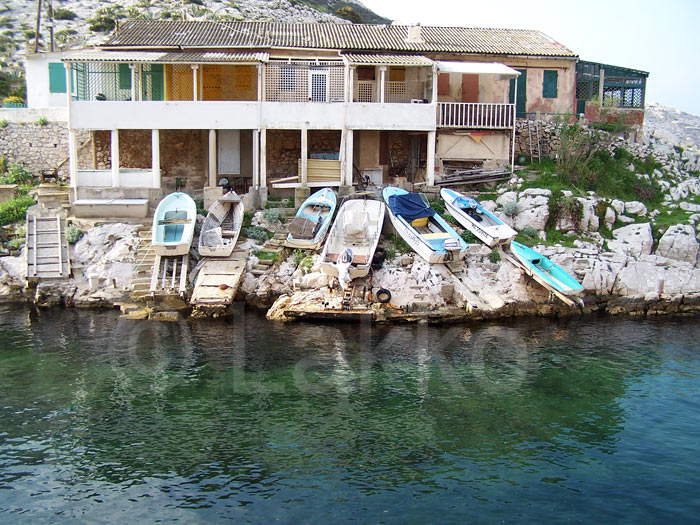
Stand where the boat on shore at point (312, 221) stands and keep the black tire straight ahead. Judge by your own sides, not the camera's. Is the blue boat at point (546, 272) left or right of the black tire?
left

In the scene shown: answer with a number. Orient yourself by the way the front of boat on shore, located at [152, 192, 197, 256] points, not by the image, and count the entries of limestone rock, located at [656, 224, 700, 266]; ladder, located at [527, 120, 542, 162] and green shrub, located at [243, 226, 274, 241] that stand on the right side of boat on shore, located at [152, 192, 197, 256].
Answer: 3

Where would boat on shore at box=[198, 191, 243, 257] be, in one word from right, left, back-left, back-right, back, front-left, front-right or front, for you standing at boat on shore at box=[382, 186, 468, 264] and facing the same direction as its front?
front-left

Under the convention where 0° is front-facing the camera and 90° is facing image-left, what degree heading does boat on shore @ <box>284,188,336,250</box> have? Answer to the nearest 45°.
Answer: approximately 225°

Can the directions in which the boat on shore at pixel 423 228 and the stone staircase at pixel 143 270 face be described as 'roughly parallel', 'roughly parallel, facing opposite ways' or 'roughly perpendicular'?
roughly parallel, facing opposite ways

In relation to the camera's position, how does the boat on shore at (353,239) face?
facing away from the viewer

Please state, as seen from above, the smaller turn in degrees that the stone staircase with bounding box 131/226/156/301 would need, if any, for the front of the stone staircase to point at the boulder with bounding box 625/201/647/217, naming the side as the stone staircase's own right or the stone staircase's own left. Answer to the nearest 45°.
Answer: approximately 90° to the stone staircase's own left

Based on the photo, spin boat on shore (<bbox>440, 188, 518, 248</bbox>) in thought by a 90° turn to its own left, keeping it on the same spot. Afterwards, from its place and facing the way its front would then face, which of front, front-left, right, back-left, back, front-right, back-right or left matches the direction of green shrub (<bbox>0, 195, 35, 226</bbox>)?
front-right

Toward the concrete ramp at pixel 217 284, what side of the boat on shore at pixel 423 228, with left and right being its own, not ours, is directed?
left

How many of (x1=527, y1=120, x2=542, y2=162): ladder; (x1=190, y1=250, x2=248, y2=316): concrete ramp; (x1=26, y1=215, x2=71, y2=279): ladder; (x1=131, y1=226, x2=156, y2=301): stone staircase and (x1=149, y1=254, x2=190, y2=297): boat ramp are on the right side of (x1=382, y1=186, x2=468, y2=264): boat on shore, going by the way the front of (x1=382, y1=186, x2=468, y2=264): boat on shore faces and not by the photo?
1

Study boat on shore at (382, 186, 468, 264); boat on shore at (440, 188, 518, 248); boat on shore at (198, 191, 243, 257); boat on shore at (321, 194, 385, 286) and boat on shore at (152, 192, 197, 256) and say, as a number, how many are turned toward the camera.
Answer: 0

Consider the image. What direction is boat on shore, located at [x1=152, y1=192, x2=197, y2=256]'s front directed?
away from the camera

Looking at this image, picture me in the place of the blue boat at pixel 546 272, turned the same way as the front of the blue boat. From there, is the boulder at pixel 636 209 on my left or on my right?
on my right

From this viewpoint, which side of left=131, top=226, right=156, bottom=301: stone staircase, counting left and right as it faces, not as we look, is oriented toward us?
front

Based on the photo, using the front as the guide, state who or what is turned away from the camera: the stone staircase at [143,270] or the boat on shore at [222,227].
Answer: the boat on shore

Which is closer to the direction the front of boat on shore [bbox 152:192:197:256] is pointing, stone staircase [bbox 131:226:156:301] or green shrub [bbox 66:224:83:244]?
the green shrub
